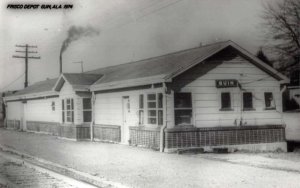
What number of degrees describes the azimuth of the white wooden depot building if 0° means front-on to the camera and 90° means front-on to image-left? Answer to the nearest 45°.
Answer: approximately 45°
